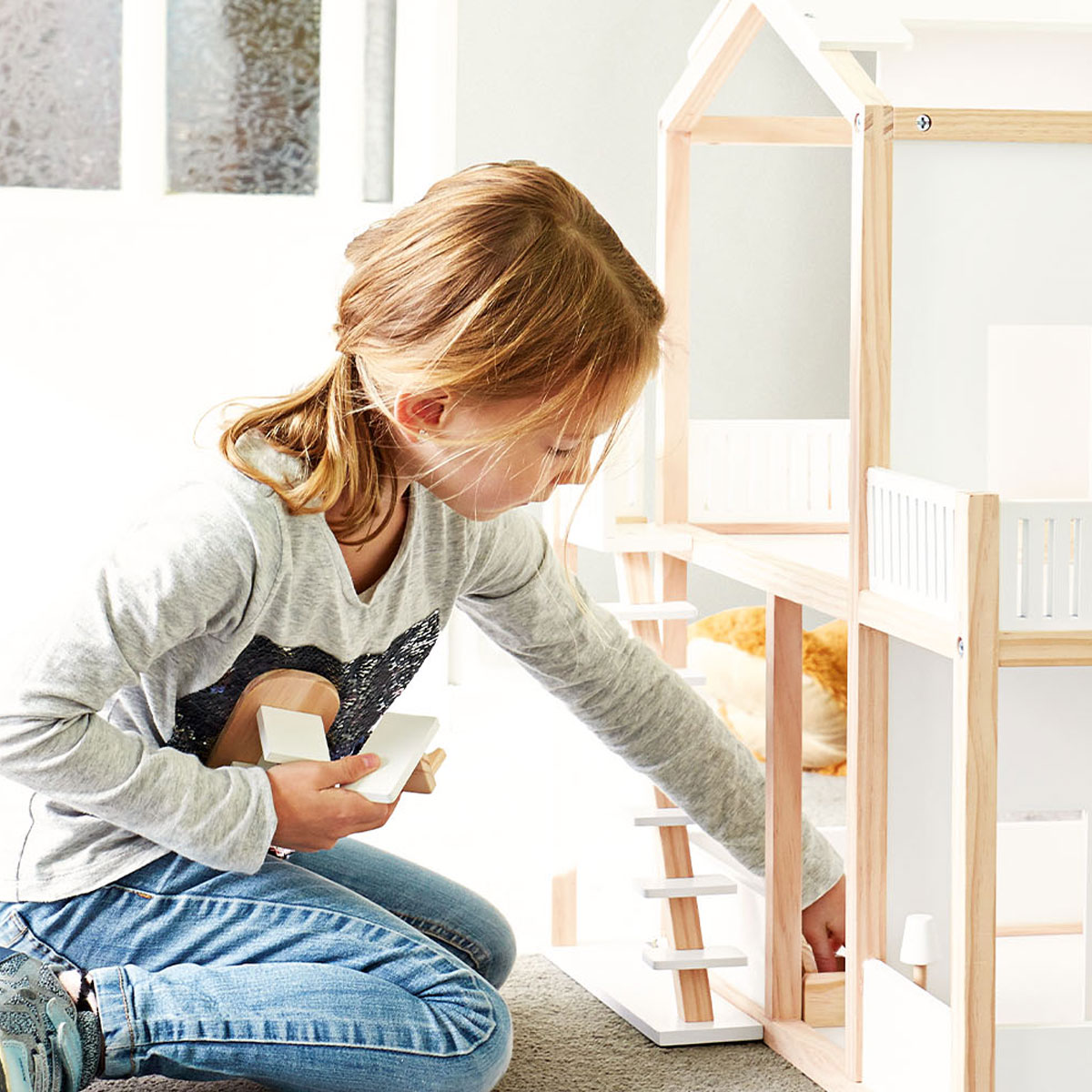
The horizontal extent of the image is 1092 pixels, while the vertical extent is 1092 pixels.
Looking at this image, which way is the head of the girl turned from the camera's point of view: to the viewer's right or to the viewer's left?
to the viewer's right

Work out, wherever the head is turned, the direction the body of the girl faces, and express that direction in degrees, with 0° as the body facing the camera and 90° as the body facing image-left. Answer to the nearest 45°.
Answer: approximately 315°

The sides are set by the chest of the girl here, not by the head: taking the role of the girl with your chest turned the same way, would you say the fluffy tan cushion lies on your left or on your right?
on your left
